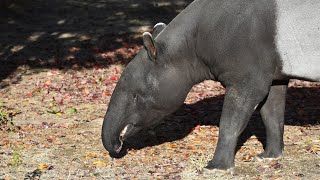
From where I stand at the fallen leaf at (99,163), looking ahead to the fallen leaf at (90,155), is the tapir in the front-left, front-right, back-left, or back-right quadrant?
back-right

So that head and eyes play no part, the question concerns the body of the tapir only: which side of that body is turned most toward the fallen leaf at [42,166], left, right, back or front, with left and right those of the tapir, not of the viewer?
front

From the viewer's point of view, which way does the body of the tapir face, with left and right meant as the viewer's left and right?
facing to the left of the viewer

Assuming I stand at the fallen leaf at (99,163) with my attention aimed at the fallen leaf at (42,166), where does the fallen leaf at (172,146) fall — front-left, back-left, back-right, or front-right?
back-right
